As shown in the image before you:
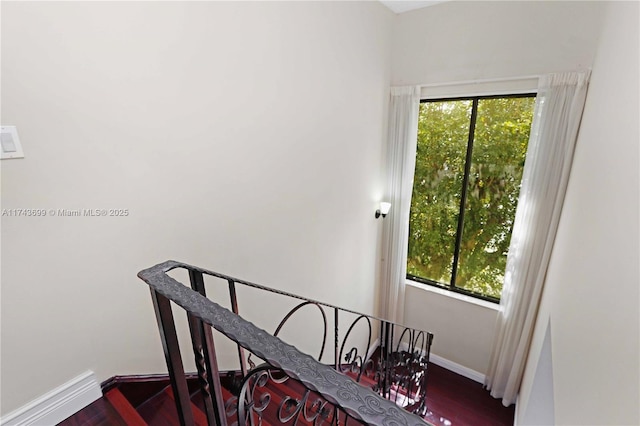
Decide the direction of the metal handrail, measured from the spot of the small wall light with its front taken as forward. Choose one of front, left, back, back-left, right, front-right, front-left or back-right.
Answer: front-right

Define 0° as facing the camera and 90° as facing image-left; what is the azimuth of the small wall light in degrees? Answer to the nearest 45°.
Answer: approximately 315°

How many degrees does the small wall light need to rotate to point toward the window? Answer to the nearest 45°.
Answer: approximately 45° to its left
